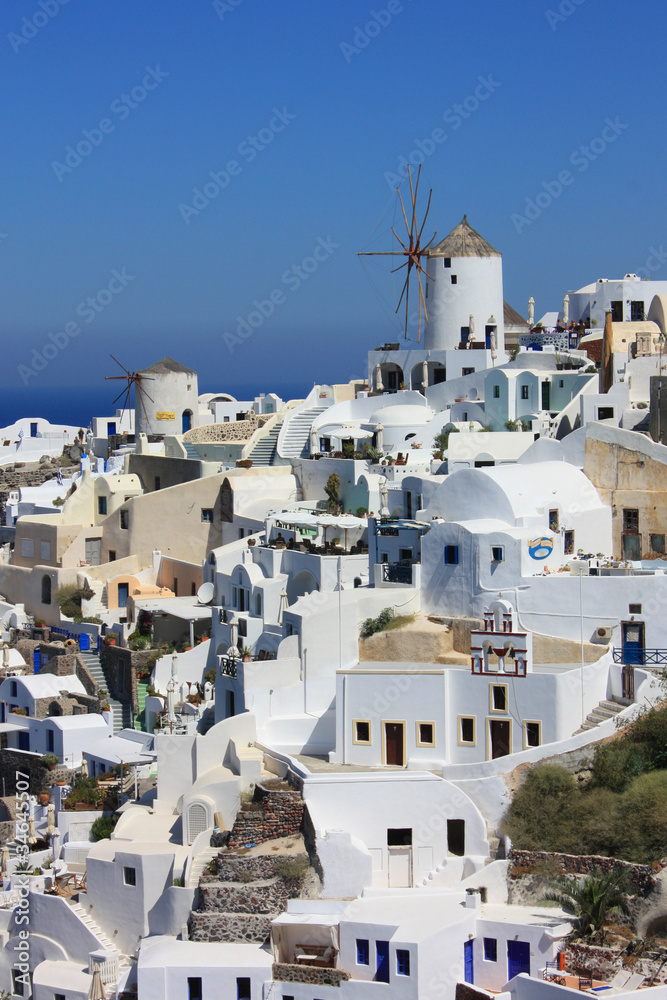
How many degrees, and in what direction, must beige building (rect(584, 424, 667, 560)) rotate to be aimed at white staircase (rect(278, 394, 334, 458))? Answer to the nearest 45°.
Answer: approximately 135° to its right

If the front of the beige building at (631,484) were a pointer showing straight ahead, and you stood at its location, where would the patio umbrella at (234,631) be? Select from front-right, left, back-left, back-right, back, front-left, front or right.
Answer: right

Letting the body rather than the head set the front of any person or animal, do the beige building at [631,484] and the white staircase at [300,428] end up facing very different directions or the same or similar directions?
same or similar directions

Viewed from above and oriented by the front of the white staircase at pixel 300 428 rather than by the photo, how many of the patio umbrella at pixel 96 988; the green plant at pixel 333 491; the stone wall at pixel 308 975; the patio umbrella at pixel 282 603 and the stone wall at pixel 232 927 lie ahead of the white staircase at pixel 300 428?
5

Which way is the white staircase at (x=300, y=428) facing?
toward the camera

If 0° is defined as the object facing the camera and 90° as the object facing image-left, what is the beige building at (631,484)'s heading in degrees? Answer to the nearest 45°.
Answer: approximately 0°

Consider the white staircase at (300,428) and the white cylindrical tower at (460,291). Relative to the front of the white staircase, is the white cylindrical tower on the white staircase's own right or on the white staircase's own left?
on the white staircase's own left

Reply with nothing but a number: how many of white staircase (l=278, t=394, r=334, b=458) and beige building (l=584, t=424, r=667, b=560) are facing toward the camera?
2

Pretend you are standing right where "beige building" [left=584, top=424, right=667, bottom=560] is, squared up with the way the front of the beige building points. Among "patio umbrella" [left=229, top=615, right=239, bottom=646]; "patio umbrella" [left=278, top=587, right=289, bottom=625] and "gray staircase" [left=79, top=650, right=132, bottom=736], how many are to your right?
3

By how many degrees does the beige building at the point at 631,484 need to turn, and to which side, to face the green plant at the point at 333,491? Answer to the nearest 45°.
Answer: approximately 135° to its right

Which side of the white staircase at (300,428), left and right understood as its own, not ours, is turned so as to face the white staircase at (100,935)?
front

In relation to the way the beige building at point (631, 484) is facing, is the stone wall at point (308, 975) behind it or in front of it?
in front
